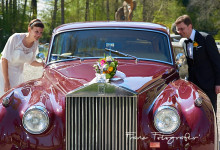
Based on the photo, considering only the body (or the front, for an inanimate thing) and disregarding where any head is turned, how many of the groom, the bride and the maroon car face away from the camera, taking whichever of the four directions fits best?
0

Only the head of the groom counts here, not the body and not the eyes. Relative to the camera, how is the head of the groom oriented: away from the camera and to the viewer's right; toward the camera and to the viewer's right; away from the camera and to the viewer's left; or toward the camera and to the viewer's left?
toward the camera and to the viewer's left

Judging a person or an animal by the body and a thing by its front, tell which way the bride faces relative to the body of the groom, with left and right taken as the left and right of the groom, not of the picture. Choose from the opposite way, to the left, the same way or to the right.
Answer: to the left

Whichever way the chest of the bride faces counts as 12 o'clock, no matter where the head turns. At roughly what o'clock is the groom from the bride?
The groom is roughly at 11 o'clock from the bride.

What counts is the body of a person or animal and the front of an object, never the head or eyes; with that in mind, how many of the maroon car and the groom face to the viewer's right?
0

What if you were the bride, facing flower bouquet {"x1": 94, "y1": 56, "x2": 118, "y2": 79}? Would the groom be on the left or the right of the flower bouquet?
left

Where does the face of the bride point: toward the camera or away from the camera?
toward the camera

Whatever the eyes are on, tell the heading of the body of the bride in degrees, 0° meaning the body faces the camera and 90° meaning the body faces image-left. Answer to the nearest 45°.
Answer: approximately 315°

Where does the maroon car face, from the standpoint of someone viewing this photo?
facing the viewer

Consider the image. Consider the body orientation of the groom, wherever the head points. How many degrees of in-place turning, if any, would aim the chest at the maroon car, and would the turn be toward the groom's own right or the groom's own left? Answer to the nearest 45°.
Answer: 0° — they already face it
